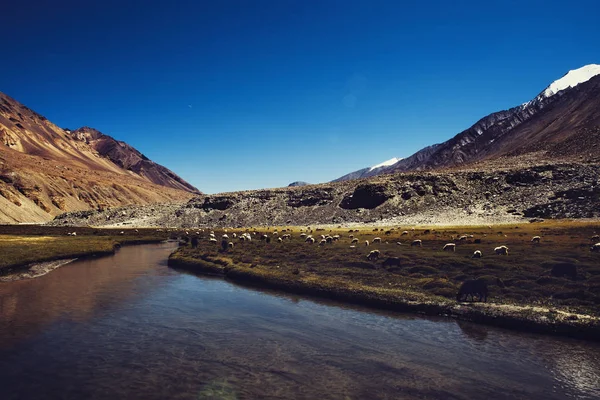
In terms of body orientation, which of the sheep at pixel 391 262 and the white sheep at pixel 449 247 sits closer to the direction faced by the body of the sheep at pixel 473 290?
the sheep

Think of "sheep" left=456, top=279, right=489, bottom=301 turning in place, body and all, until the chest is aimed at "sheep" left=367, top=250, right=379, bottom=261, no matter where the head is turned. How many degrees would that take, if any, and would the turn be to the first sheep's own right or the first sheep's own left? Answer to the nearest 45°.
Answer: approximately 45° to the first sheep's own right

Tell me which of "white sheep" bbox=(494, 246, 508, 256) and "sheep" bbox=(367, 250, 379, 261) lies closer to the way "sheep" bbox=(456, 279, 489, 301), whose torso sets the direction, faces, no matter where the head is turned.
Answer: the sheep

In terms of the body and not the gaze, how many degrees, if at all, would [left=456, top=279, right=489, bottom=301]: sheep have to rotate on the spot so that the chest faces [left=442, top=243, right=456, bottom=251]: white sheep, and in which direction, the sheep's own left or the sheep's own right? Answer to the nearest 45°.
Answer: approximately 90° to the sheep's own right

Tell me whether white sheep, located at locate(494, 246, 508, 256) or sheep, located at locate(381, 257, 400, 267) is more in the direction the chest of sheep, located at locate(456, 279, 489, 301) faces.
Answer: the sheep

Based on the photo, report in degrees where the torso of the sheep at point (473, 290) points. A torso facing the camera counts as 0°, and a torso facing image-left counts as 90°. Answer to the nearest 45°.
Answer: approximately 90°

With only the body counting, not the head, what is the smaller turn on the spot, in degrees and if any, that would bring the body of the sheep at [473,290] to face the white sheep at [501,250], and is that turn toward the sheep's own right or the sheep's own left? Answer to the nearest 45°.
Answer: approximately 90° to the sheep's own right

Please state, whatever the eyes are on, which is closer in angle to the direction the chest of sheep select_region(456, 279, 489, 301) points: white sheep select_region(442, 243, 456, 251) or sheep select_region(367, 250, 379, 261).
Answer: the sheep
